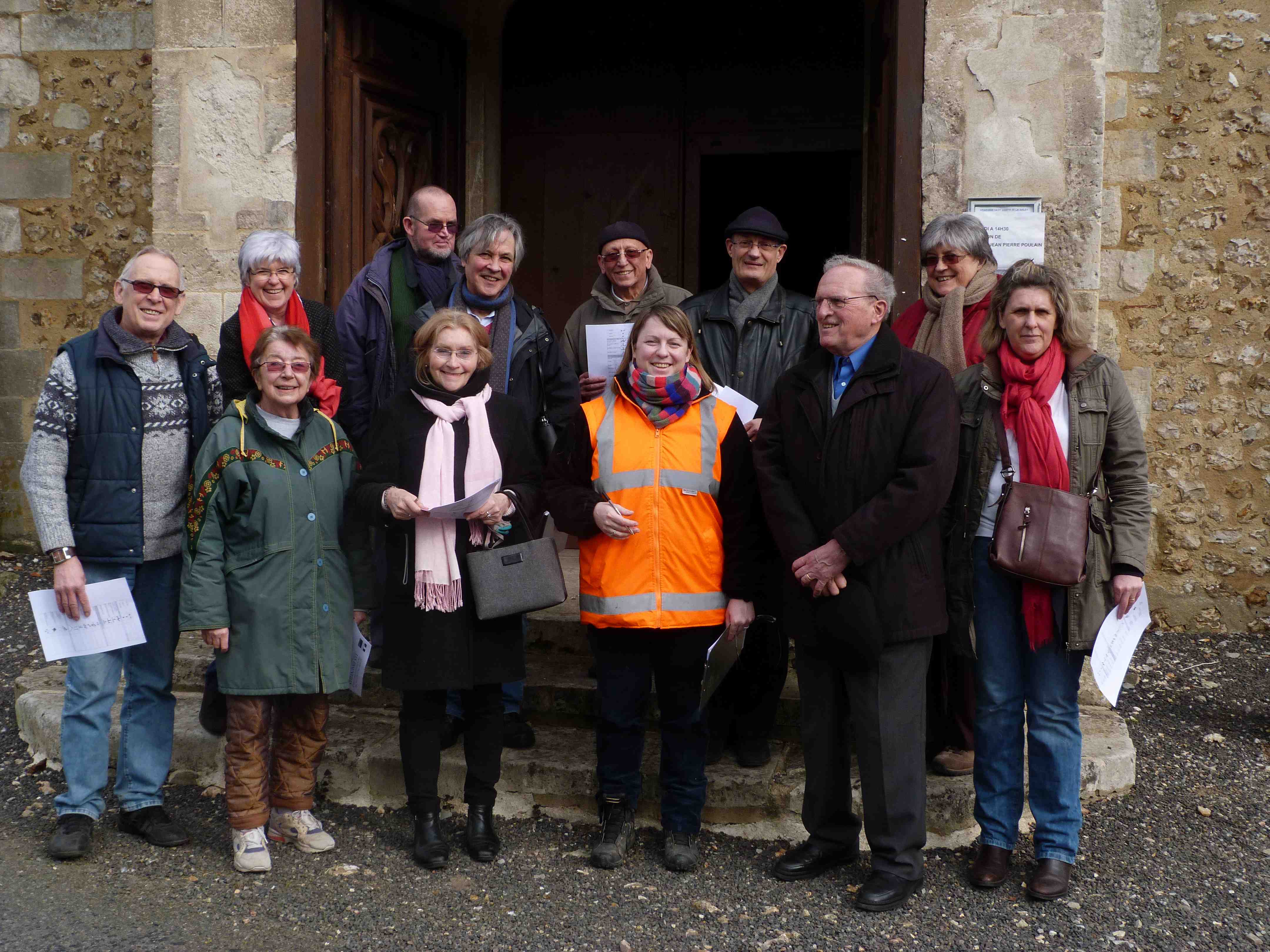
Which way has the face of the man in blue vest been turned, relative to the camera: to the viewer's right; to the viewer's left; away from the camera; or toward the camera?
toward the camera

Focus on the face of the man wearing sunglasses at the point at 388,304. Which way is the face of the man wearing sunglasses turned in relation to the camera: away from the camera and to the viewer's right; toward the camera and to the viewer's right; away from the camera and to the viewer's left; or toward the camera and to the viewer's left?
toward the camera and to the viewer's right

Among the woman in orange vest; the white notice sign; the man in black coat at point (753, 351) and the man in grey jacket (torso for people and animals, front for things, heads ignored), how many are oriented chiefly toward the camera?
4

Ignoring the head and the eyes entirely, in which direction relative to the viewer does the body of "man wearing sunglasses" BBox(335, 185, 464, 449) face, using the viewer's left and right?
facing the viewer and to the right of the viewer

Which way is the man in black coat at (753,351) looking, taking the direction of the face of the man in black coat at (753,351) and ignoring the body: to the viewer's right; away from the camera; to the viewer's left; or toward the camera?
toward the camera

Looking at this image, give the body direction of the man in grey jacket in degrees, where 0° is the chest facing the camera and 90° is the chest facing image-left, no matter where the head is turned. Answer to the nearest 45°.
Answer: approximately 0°

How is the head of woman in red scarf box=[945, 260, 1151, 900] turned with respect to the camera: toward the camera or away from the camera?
toward the camera

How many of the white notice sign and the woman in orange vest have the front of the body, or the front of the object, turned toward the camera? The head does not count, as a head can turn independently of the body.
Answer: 2

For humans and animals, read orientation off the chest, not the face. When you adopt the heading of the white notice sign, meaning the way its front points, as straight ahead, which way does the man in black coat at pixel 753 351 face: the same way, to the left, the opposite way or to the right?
the same way

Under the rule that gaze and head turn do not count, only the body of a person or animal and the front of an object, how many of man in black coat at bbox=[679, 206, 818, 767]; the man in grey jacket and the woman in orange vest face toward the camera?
3

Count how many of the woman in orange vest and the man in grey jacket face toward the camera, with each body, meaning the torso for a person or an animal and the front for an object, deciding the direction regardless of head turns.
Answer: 2

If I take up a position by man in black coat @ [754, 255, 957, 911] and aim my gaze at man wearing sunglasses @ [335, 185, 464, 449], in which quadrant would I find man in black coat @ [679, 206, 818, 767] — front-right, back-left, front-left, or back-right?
front-right

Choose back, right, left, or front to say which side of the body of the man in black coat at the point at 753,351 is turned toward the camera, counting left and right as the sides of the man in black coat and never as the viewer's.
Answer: front

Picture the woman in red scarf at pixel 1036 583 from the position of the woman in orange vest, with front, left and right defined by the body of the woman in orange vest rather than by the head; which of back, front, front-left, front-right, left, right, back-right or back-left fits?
left
